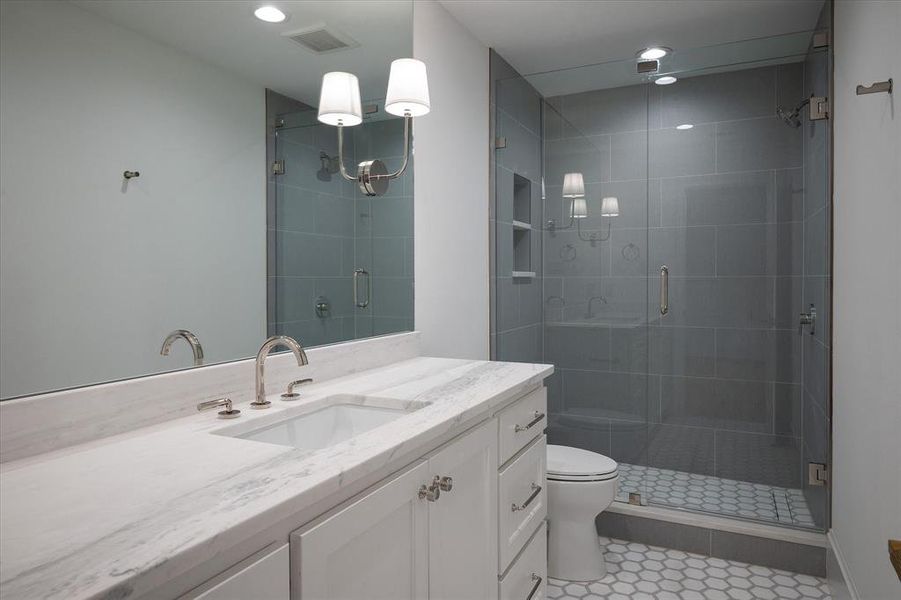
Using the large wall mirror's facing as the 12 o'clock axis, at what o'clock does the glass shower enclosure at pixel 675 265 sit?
The glass shower enclosure is roughly at 10 o'clock from the large wall mirror.

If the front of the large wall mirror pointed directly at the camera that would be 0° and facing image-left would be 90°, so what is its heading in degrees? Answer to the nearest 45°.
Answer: approximately 315°

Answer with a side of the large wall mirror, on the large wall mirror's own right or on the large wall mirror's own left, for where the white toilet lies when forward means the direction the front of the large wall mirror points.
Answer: on the large wall mirror's own left

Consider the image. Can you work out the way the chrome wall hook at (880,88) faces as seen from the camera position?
facing to the left of the viewer

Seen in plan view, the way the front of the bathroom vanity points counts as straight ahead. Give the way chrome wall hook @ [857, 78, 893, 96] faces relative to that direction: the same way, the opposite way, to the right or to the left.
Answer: the opposite way

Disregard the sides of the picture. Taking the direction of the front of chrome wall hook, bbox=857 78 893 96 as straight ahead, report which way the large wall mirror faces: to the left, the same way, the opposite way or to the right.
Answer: the opposite way

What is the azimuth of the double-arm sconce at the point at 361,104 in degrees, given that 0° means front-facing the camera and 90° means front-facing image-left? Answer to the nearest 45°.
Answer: approximately 315°

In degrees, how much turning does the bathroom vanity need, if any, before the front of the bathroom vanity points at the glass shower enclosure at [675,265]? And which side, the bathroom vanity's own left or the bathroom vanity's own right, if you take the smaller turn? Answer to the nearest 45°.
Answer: approximately 90° to the bathroom vanity's own left

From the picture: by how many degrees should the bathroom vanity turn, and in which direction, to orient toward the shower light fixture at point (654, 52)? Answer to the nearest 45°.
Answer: approximately 90° to its left

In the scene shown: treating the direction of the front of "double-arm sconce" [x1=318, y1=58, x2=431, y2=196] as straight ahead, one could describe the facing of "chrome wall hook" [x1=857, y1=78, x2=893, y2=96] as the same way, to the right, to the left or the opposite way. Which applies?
the opposite way
